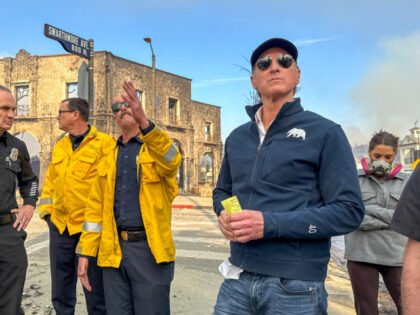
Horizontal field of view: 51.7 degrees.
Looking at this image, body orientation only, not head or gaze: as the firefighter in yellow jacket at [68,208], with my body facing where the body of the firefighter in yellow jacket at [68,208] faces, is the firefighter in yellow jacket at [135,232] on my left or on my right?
on my left

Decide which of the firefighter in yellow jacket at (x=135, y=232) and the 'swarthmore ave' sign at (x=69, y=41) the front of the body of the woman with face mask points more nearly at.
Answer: the firefighter in yellow jacket

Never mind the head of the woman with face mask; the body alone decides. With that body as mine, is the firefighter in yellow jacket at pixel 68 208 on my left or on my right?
on my right

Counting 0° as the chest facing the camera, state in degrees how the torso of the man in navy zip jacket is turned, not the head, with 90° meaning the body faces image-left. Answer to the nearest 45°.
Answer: approximately 45°

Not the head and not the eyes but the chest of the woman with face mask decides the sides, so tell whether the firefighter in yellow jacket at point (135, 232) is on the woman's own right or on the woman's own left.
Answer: on the woman's own right

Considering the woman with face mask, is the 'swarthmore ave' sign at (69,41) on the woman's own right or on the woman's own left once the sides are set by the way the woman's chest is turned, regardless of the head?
on the woman's own right

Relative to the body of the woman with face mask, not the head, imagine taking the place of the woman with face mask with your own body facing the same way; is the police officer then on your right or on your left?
on your right

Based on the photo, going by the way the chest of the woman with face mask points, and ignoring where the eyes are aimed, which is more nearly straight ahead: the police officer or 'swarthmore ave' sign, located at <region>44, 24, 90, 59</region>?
the police officer
